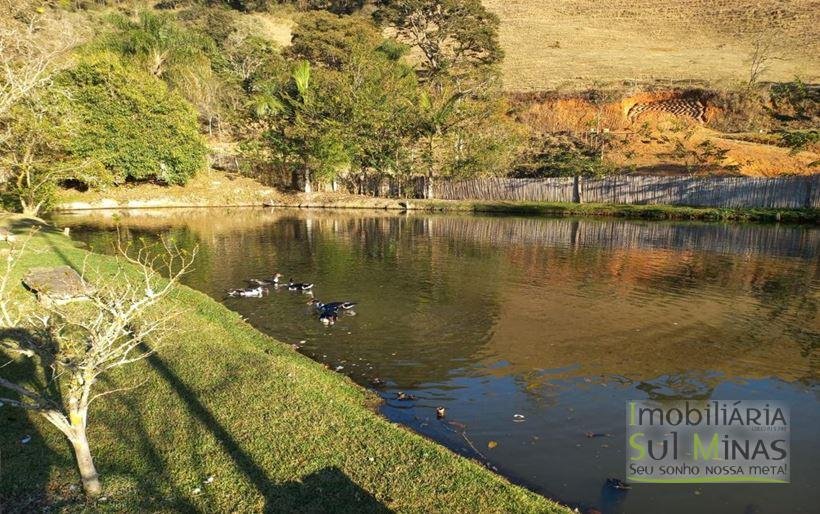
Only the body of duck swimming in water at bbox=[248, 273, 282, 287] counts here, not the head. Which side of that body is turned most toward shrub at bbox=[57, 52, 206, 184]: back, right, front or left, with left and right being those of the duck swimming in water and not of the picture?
left

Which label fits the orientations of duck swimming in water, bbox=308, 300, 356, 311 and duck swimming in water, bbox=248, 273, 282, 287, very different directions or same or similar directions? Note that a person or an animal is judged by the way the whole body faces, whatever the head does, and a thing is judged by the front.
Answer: very different directions

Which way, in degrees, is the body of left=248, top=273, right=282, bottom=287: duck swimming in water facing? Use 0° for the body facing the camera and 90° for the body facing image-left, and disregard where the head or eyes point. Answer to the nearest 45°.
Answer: approximately 270°

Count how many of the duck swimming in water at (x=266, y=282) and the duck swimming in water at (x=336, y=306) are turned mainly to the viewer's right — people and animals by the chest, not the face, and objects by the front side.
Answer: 1
